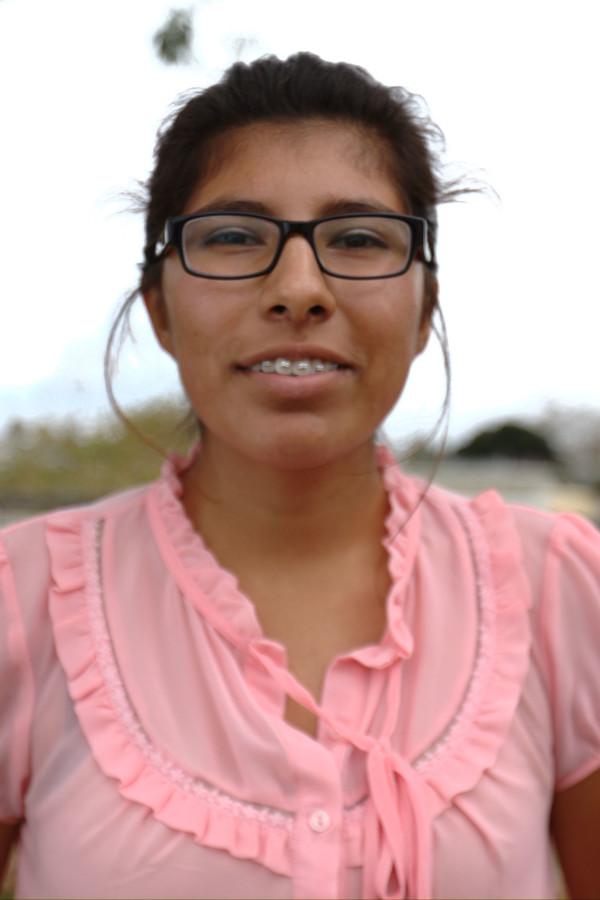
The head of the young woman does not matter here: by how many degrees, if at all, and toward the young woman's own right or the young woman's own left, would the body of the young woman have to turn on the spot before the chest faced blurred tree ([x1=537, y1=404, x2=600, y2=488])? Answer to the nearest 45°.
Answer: approximately 180°

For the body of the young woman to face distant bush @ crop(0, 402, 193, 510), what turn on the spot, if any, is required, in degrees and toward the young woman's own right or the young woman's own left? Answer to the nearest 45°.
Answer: approximately 180°

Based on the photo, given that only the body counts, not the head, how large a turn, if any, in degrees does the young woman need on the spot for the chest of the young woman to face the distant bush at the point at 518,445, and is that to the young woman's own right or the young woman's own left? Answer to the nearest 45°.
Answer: approximately 180°

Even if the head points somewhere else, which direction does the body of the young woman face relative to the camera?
toward the camera

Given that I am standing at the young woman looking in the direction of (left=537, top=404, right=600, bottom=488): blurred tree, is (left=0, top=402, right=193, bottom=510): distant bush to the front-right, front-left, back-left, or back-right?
front-left

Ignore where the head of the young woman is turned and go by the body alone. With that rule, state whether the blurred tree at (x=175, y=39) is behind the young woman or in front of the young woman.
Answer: behind
